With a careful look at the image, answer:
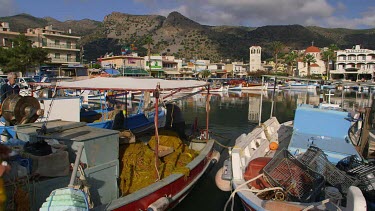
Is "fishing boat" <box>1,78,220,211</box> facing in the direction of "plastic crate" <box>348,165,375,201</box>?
no
